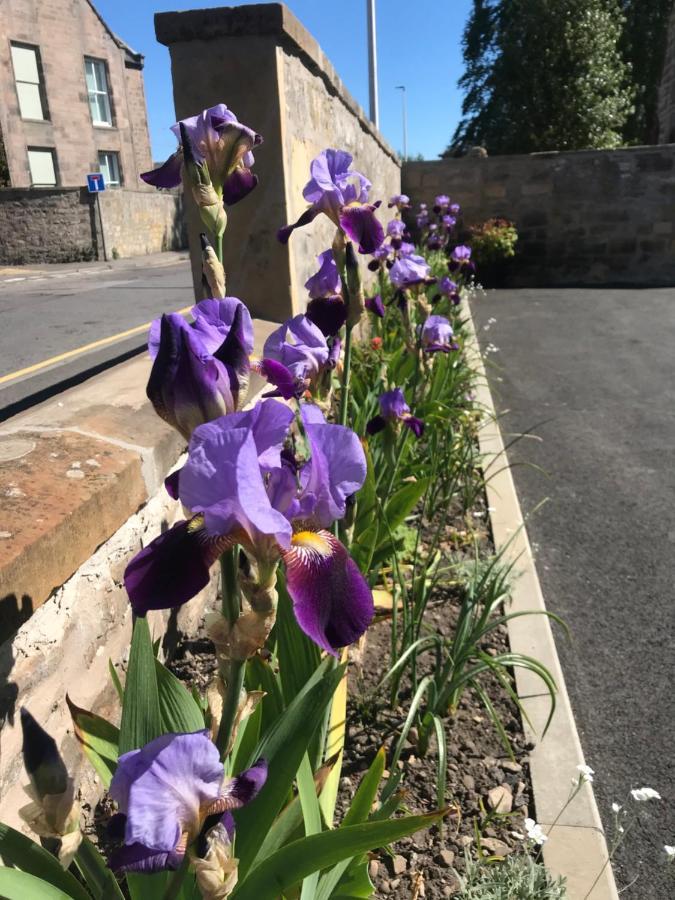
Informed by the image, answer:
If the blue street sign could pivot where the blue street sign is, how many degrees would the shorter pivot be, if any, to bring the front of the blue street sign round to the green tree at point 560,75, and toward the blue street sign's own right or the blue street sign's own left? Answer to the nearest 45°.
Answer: approximately 90° to the blue street sign's own left

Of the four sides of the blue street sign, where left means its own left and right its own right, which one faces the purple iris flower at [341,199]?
front

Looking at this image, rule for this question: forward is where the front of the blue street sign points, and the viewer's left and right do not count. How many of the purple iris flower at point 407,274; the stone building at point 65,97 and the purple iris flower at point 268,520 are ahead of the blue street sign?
2

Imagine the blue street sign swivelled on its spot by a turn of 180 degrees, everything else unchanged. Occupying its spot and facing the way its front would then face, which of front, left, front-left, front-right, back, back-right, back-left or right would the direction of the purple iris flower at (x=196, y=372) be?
back

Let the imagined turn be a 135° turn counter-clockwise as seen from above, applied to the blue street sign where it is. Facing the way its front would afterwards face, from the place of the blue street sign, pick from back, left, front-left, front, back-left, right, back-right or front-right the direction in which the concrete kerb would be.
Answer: back-right

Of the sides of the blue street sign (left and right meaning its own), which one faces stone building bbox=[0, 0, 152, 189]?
back

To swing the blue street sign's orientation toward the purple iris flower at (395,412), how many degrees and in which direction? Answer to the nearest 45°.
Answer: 0° — it already faces it

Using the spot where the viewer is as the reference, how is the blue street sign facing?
facing the viewer

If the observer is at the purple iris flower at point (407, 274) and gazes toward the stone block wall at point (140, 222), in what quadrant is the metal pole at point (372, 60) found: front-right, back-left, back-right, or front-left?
front-right

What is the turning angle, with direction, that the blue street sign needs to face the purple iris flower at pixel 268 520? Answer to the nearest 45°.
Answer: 0° — it already faces it

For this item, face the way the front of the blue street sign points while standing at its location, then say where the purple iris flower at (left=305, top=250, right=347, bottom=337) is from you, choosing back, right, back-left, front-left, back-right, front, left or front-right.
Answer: front
